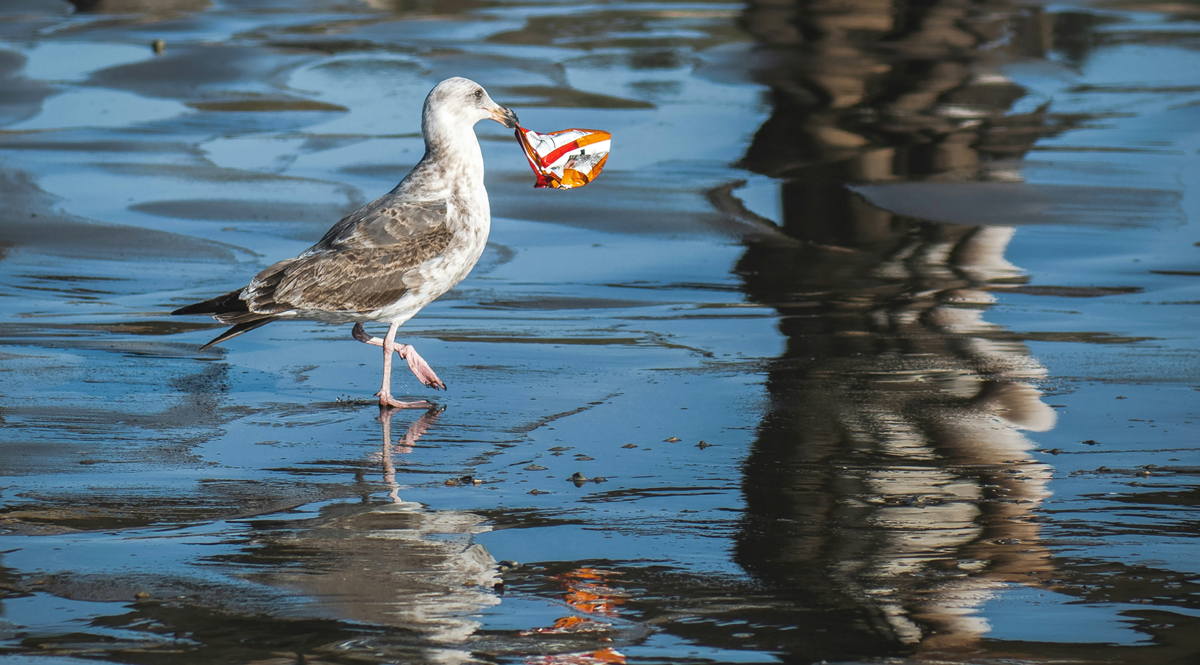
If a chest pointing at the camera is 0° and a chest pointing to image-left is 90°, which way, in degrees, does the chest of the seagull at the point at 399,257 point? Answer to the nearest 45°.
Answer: approximately 270°
